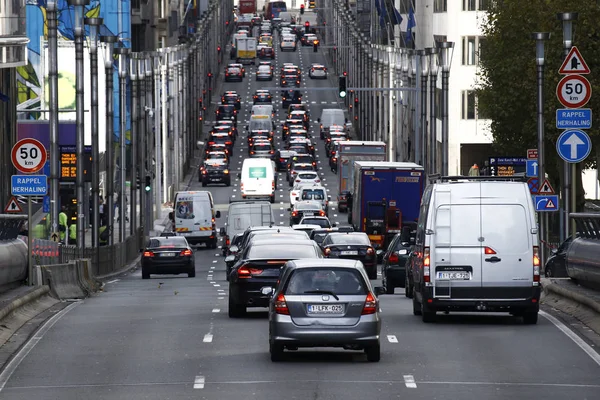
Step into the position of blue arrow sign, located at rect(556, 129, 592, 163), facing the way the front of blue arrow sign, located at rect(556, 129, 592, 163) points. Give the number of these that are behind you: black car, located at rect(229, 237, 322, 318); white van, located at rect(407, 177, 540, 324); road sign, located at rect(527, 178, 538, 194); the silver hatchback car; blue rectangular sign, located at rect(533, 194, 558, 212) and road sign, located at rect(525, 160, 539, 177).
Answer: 3

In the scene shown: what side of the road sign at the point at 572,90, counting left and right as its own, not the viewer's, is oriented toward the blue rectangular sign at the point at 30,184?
right

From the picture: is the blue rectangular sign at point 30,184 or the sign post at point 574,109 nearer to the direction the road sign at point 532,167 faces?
the sign post

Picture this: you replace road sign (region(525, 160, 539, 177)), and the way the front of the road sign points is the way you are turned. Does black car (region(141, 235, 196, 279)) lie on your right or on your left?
on your right

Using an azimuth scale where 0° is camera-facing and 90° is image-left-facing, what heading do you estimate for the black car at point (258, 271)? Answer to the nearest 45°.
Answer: approximately 180°

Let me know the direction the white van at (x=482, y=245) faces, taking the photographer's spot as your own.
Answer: facing away from the viewer

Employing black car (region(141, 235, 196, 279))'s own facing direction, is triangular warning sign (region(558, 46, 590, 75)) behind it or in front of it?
behind

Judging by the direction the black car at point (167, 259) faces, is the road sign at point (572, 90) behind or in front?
behind

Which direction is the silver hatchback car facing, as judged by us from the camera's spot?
facing away from the viewer

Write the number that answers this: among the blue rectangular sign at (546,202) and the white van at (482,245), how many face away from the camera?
1

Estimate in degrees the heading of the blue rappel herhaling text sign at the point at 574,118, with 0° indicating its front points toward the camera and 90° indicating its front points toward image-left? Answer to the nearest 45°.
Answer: approximately 0°
